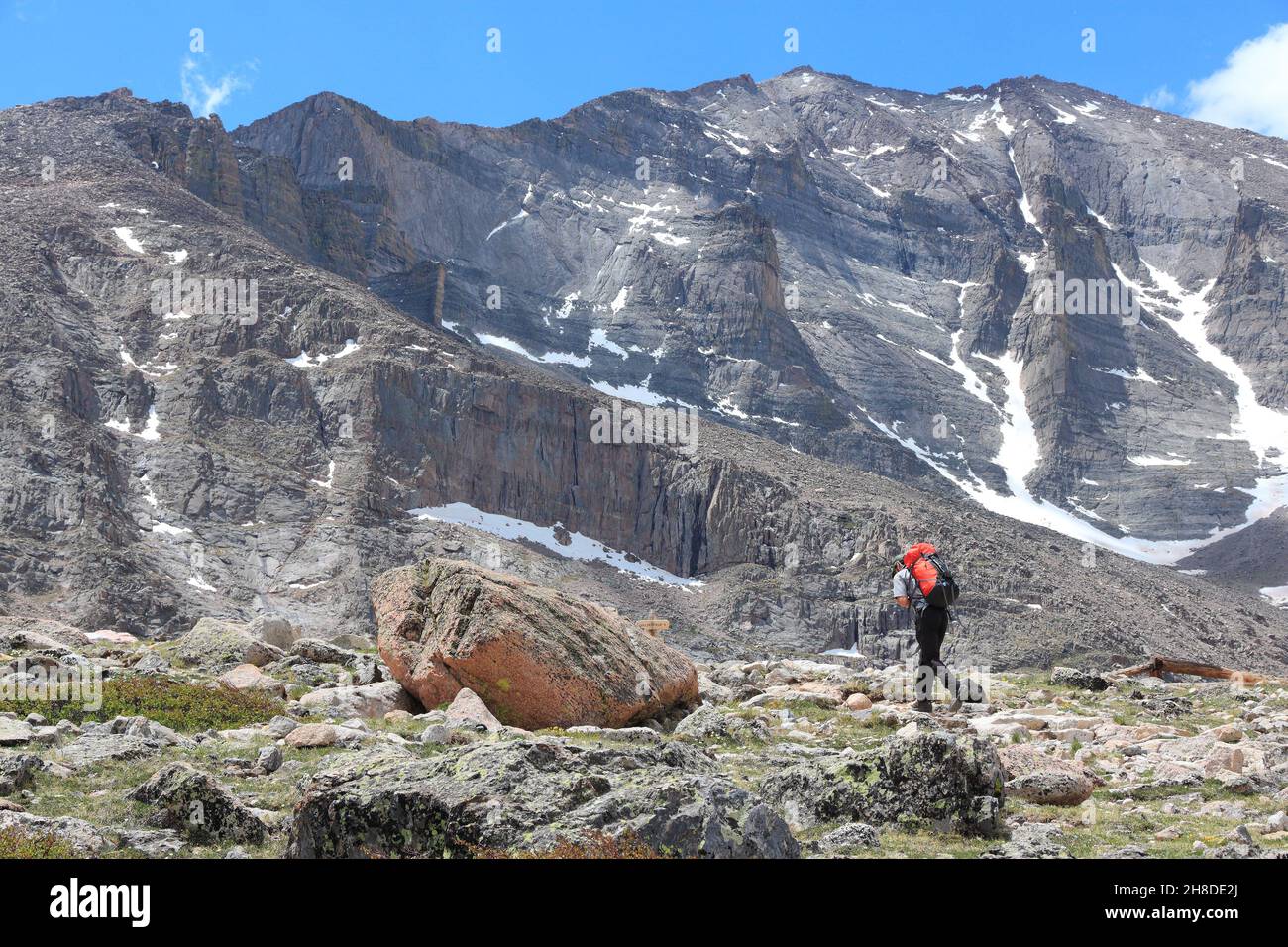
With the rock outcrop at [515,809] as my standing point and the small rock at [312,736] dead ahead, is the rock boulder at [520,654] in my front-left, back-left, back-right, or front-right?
front-right

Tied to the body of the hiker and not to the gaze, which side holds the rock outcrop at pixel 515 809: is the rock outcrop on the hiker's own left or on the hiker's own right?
on the hiker's own left

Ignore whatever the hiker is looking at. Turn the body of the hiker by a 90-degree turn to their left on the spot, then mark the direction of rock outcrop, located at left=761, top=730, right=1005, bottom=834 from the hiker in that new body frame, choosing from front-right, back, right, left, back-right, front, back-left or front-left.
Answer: front-left

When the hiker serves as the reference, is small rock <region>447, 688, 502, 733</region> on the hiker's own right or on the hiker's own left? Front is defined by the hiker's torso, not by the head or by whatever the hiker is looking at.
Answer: on the hiker's own left

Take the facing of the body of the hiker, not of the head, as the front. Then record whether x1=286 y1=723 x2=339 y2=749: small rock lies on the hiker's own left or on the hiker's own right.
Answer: on the hiker's own left

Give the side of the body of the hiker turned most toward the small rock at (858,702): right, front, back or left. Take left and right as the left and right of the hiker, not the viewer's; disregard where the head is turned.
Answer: front

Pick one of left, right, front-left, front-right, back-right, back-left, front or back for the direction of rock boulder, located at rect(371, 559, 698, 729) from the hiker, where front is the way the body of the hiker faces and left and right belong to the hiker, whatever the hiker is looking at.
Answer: front-left

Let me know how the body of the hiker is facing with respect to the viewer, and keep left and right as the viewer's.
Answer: facing away from the viewer and to the left of the viewer

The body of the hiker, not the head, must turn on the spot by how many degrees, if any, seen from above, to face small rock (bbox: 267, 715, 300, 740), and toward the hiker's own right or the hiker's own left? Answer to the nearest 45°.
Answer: approximately 90° to the hiker's own left
